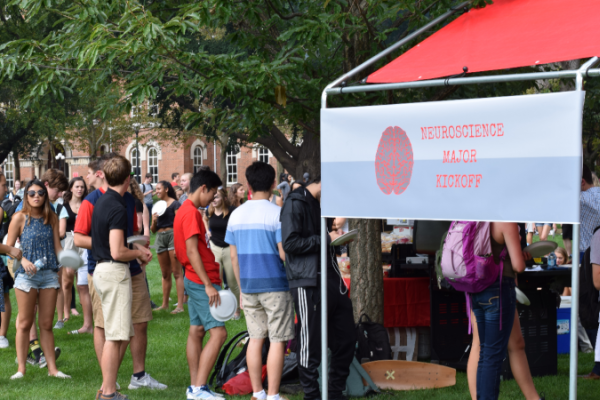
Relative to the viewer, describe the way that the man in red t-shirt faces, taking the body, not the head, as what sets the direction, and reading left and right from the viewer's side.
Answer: facing to the right of the viewer

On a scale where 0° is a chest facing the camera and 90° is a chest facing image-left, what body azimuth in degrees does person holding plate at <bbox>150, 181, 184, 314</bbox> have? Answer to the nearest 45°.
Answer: approximately 45°

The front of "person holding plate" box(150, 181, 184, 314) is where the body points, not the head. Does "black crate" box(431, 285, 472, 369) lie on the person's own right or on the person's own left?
on the person's own left

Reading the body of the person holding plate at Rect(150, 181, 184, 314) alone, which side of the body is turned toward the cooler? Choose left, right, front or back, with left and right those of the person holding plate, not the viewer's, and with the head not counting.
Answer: left

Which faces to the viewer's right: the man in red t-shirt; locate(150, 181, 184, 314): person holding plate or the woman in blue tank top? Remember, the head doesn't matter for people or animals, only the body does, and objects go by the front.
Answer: the man in red t-shirt

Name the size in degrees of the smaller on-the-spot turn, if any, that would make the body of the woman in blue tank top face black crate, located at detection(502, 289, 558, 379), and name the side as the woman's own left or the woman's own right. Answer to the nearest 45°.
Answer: approximately 90° to the woman's own left

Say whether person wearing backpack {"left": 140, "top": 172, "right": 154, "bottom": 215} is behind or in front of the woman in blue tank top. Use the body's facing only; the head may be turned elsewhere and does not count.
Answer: behind
